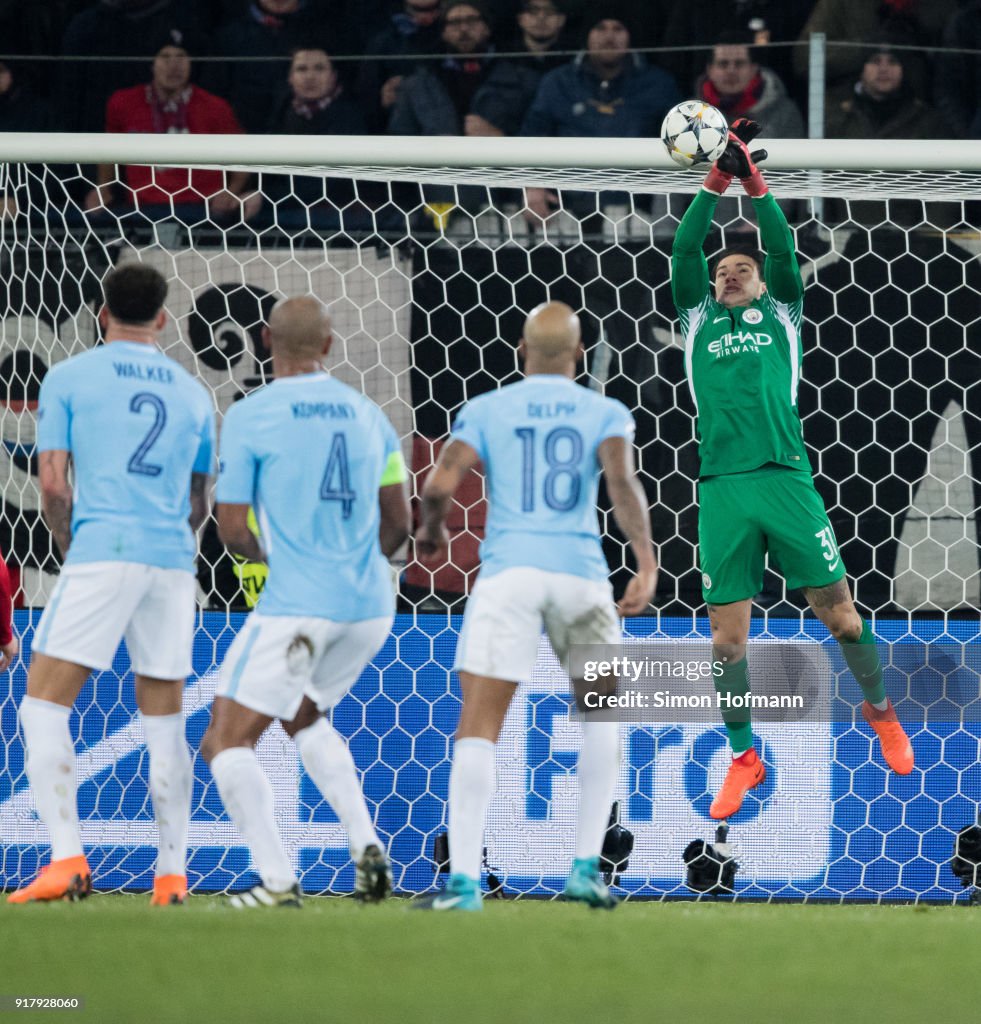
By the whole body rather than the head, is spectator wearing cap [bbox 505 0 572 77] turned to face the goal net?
yes

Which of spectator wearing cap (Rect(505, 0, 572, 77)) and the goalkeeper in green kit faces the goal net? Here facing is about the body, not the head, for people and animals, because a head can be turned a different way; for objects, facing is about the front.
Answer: the spectator wearing cap

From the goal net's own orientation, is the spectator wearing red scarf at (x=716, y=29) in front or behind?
behind

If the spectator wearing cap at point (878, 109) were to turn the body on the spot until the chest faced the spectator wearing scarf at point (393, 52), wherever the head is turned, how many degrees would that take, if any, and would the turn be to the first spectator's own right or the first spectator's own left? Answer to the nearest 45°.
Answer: approximately 90° to the first spectator's own right

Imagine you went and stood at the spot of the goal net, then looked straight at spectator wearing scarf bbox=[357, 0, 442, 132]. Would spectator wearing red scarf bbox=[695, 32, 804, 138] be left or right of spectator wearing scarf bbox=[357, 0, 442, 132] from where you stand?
right

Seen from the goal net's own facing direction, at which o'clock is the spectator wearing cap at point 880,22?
The spectator wearing cap is roughly at 7 o'clock from the goal net.

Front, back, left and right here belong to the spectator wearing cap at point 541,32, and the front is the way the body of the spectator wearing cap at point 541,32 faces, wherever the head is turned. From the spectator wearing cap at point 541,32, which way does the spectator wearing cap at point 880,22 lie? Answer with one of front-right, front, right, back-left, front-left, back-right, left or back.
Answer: left

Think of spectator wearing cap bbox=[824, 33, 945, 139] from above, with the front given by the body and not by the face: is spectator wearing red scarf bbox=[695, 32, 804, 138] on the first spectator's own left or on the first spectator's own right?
on the first spectator's own right

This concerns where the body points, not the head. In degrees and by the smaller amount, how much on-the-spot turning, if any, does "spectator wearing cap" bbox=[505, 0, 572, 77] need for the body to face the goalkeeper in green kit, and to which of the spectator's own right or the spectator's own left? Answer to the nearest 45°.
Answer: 0° — they already face them
